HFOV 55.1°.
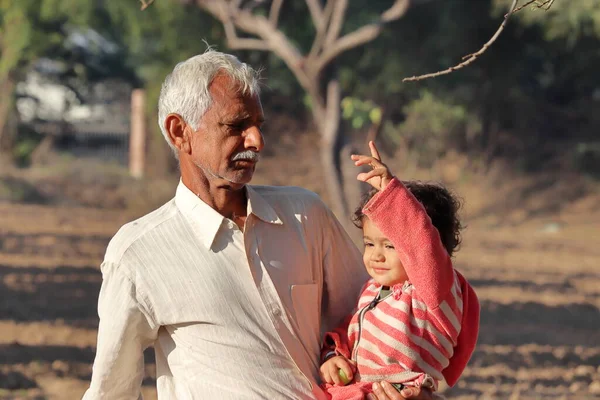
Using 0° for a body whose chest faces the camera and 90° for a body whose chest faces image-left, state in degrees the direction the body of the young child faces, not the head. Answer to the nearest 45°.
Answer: approximately 45°

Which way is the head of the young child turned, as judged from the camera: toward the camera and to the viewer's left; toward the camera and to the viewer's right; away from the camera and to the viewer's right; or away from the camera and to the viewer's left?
toward the camera and to the viewer's left

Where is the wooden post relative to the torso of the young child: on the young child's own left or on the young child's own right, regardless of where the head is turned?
on the young child's own right

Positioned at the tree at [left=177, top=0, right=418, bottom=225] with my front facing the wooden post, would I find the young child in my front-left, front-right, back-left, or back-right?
back-left

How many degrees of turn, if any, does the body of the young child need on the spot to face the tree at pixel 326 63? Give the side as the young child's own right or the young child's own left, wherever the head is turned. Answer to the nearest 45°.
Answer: approximately 135° to the young child's own right
